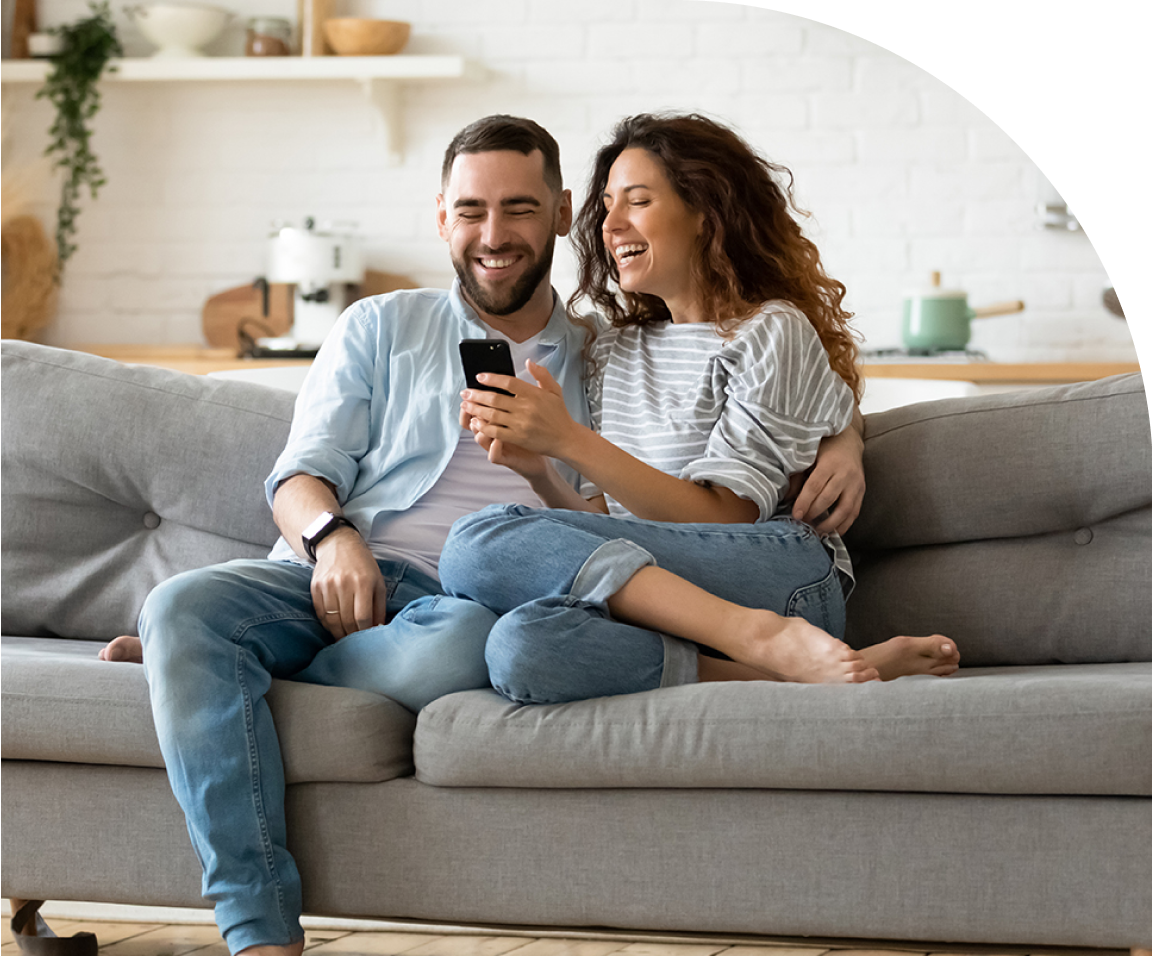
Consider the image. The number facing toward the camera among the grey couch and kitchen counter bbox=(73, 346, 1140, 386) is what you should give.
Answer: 2

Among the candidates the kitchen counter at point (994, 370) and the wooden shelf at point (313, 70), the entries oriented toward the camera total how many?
2

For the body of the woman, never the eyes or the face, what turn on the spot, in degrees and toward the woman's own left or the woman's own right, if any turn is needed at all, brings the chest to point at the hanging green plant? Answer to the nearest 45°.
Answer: approximately 90° to the woman's own right

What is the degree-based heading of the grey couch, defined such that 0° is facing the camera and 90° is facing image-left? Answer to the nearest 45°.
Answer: approximately 0°

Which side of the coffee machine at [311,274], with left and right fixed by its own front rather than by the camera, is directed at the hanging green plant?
right

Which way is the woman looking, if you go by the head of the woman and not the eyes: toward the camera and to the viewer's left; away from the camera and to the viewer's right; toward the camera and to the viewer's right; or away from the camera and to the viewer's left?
toward the camera and to the viewer's left

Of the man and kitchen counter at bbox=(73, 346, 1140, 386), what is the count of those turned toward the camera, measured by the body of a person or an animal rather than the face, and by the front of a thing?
2

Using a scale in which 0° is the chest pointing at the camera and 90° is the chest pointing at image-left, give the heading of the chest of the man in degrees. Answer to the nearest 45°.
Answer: approximately 0°
